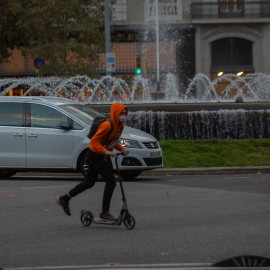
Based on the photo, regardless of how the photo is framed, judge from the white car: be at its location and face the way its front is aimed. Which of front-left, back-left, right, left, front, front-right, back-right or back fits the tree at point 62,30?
back-left

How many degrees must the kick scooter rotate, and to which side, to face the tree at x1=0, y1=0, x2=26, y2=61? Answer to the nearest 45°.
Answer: approximately 135° to its left

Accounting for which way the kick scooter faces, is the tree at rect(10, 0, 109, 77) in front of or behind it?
behind

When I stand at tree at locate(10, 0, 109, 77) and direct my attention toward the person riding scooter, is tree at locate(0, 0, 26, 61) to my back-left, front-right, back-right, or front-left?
back-right

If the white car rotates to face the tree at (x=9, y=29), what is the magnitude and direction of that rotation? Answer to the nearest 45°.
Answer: approximately 135° to its left

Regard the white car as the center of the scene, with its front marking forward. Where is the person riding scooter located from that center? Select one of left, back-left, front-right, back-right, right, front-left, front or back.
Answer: front-right

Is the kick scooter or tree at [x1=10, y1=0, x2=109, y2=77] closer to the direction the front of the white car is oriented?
the kick scooter

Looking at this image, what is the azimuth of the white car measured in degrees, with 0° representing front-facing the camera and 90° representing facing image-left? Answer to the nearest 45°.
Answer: approximately 315°
